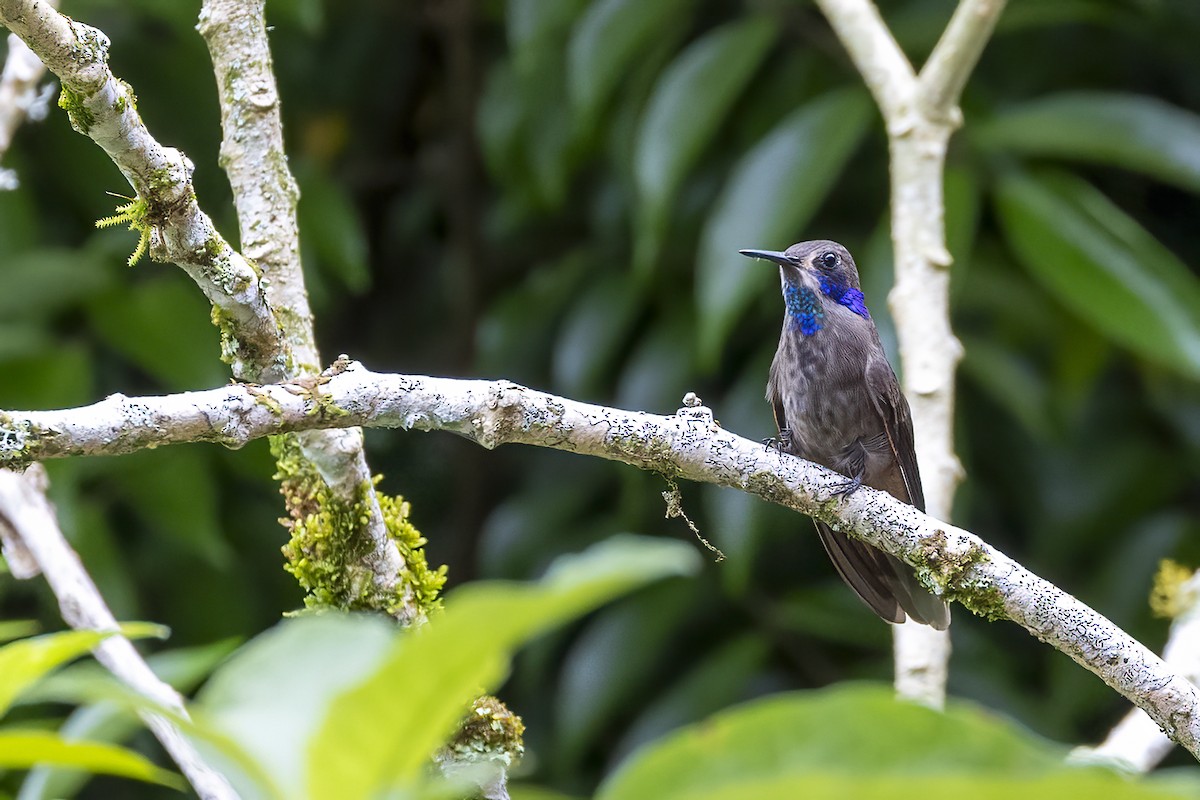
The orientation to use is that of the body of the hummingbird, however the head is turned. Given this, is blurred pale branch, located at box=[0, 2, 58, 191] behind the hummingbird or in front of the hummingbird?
in front

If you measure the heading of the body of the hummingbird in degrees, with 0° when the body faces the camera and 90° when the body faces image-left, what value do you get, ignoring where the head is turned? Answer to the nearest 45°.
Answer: approximately 45°

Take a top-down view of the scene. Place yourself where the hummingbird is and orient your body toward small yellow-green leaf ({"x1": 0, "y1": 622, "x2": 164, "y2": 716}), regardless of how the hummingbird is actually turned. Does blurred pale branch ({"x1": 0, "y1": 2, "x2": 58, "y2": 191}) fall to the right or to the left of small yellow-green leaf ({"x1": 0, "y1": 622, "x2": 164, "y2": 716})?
right

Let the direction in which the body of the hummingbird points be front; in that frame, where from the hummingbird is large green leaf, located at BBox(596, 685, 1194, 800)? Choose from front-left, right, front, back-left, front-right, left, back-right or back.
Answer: front-left

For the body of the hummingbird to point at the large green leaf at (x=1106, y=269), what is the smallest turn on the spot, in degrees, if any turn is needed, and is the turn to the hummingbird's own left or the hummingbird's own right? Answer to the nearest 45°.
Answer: approximately 135° to the hummingbird's own right

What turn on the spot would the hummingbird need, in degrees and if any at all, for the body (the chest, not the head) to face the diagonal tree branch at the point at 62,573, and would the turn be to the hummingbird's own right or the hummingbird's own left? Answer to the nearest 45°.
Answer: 0° — it already faces it

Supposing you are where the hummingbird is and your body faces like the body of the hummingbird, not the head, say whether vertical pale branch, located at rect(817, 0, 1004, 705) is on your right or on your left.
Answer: on your left

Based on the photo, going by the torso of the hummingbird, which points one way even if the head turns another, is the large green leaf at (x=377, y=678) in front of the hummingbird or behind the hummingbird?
in front
